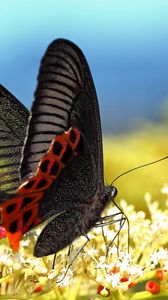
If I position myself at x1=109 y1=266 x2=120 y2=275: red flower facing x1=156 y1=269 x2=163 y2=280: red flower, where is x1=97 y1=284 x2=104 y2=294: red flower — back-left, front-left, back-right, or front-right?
back-right

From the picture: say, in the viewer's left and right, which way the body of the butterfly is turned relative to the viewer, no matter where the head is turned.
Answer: facing to the right of the viewer
